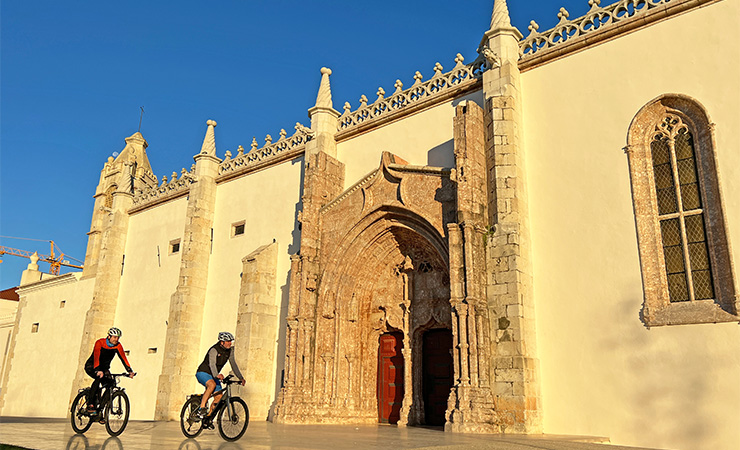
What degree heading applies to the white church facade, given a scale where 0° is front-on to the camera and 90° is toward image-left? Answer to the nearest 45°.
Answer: approximately 45°
